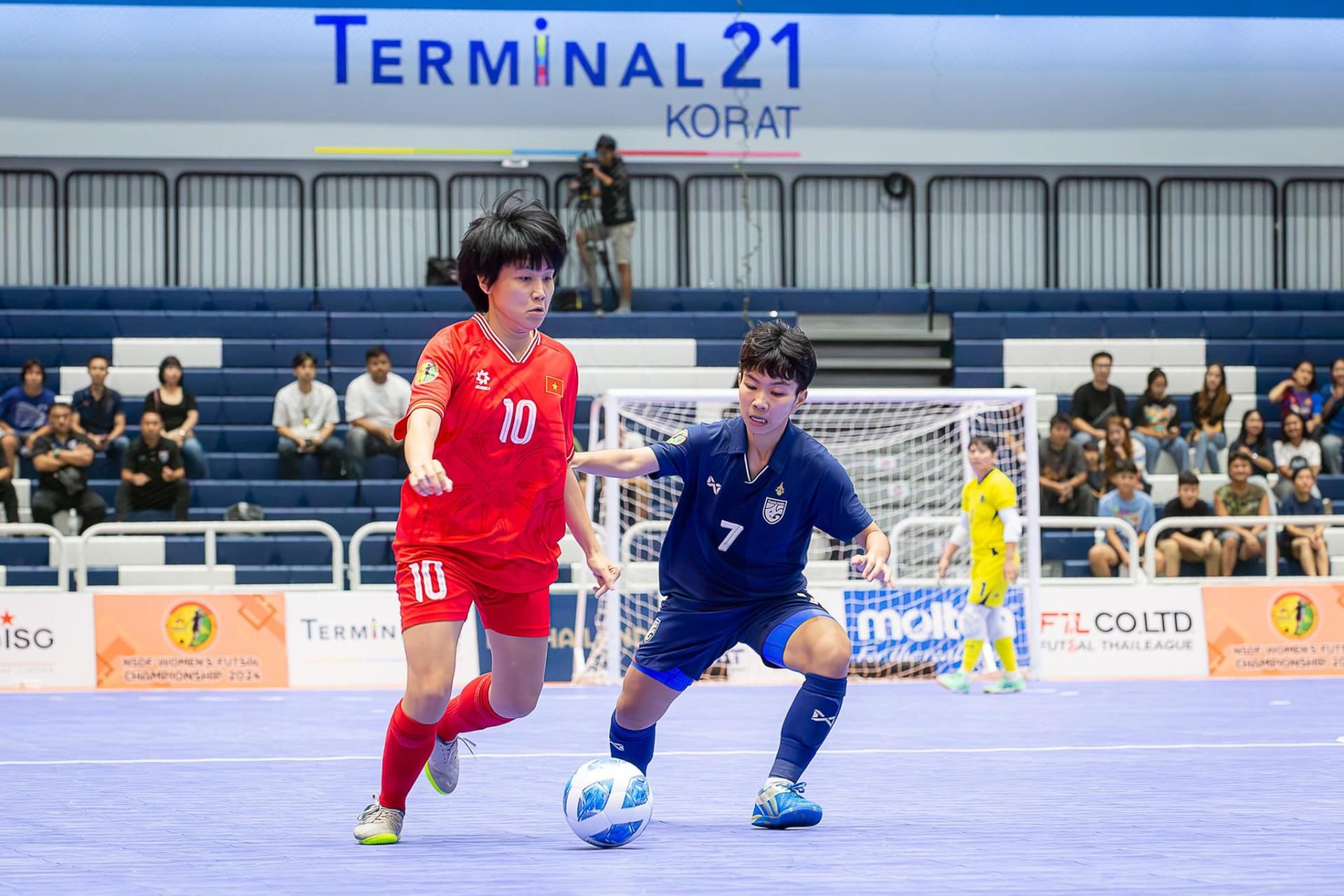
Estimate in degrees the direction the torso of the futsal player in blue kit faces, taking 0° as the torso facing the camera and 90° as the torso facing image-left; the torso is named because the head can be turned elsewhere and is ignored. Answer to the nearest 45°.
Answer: approximately 0°

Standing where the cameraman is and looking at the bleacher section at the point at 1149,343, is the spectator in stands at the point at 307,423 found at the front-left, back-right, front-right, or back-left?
back-right

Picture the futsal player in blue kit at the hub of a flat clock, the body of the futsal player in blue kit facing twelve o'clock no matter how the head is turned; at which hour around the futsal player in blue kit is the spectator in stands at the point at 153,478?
The spectator in stands is roughly at 5 o'clock from the futsal player in blue kit.

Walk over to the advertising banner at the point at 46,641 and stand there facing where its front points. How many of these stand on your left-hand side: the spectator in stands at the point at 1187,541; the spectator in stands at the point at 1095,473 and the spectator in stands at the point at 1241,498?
3

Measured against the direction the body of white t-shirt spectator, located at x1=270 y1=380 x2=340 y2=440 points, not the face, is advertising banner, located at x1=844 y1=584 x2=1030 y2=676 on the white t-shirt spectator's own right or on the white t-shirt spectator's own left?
on the white t-shirt spectator's own left
